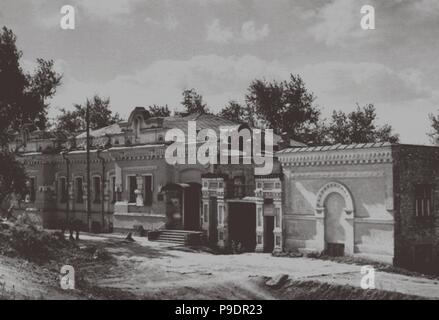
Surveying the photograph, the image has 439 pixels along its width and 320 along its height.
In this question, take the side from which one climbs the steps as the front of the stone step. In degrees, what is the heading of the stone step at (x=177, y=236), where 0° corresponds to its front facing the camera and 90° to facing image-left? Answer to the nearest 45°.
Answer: approximately 45°

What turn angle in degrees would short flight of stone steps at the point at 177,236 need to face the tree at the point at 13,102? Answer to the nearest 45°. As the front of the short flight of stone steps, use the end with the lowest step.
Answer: approximately 45° to its right

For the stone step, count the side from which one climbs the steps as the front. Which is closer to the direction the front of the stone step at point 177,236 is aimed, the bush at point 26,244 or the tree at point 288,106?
the bush

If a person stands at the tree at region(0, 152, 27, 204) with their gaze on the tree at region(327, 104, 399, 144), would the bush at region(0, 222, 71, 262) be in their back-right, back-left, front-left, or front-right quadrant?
back-right

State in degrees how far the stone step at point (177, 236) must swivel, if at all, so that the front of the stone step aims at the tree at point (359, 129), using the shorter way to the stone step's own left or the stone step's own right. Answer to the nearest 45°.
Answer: approximately 180°
